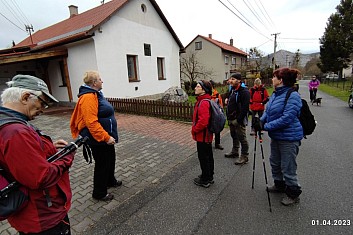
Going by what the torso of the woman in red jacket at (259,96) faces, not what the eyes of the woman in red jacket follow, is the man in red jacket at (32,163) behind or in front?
in front

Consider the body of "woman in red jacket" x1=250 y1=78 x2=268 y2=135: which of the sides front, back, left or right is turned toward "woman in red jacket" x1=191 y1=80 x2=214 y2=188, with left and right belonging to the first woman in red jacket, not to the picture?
front

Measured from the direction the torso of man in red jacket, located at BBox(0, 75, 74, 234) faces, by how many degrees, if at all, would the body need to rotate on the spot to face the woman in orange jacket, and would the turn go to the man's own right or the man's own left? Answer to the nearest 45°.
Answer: approximately 45° to the man's own left

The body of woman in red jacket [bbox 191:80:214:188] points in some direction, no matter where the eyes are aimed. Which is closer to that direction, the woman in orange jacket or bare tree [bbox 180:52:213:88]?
the woman in orange jacket

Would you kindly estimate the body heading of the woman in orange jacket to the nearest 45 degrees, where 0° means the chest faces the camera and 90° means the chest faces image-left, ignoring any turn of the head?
approximately 270°

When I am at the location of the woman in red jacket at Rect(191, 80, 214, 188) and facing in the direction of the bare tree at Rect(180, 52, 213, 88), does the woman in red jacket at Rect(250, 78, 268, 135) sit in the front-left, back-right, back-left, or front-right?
front-right

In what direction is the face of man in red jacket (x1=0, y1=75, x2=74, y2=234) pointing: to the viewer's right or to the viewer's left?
to the viewer's right

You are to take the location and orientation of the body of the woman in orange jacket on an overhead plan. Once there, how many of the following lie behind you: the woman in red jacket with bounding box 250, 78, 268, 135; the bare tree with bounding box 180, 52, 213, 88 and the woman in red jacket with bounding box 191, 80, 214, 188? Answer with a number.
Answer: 0

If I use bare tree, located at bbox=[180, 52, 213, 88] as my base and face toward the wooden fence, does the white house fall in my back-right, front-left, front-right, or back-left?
front-right

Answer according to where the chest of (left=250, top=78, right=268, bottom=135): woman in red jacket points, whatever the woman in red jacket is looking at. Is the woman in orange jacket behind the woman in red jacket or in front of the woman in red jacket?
in front

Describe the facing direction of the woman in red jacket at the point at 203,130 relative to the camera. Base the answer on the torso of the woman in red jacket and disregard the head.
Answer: to the viewer's left

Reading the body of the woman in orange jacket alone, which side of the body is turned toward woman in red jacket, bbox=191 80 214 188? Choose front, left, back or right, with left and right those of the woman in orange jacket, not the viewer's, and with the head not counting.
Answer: front

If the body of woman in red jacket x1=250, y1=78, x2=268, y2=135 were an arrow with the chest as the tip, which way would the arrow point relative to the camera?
toward the camera

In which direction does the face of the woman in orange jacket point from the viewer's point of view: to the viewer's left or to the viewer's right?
to the viewer's right

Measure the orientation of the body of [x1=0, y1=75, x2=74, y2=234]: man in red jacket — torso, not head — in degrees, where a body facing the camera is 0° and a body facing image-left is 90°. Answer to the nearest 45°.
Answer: approximately 270°

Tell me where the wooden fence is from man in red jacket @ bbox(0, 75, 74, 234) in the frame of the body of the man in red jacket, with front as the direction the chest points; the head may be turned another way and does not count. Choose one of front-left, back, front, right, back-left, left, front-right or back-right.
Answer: front-left
